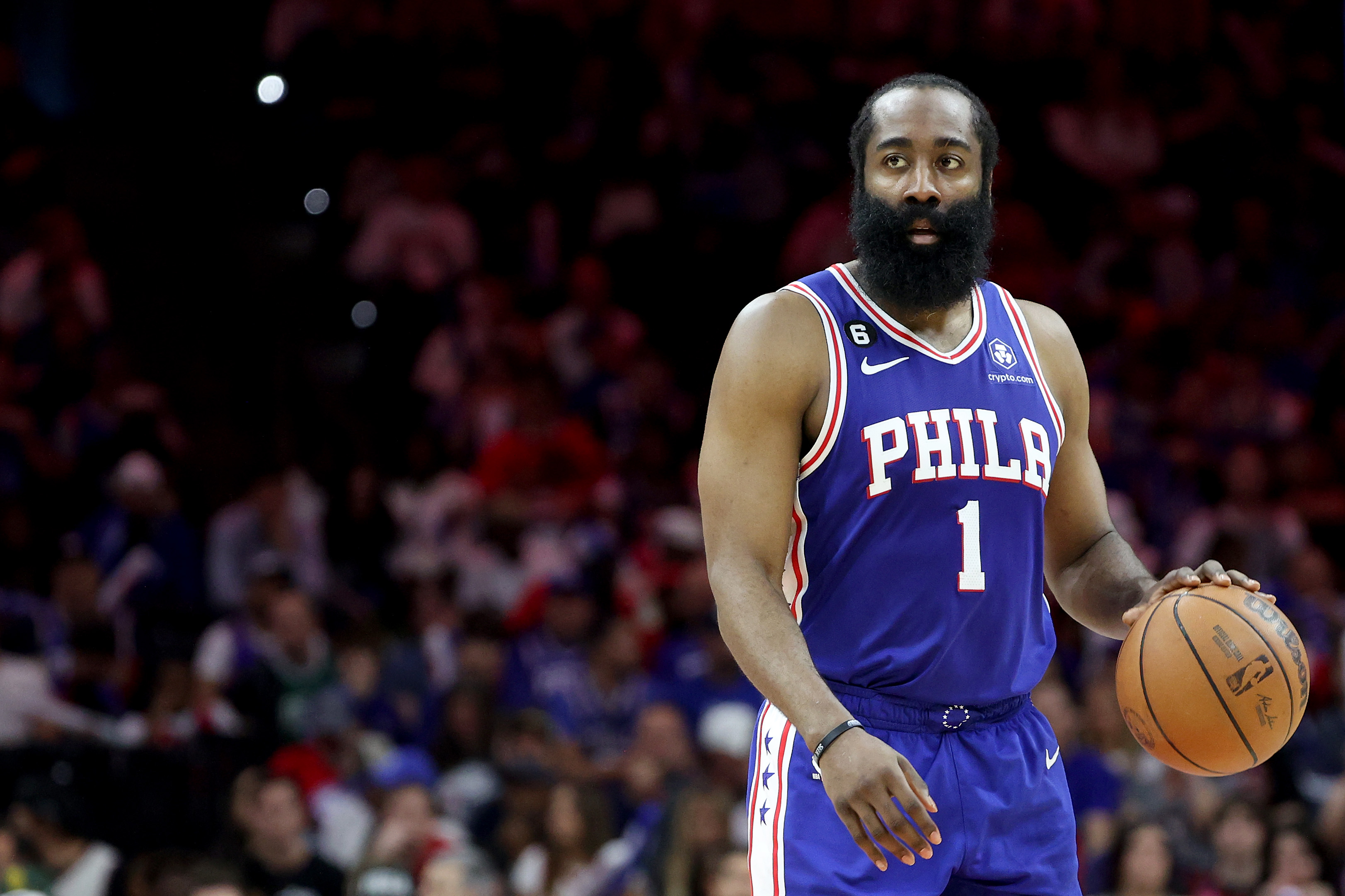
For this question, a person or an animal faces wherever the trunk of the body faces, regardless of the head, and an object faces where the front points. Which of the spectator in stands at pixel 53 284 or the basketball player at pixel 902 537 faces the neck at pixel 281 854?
the spectator in stands

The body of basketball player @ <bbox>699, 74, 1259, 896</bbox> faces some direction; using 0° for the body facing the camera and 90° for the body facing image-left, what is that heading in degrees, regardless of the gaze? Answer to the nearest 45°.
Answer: approximately 315°

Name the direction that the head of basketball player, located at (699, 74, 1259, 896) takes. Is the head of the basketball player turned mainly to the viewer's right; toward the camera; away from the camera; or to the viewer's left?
toward the camera

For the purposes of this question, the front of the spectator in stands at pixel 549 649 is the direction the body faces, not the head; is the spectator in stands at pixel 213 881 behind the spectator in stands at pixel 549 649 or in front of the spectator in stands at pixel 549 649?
in front

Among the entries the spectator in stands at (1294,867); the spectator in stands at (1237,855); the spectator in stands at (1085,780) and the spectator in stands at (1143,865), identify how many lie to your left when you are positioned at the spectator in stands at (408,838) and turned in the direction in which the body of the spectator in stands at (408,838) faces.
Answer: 4

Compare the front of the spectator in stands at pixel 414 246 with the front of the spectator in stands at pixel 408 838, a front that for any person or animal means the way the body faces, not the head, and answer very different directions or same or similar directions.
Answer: same or similar directions

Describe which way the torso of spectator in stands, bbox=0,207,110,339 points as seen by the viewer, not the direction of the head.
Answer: toward the camera

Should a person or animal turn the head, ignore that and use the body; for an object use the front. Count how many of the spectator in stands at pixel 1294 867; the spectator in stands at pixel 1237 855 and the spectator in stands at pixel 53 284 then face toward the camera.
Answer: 3

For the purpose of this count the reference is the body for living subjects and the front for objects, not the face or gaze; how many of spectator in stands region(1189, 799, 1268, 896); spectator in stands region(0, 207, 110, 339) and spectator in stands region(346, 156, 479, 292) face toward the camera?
3

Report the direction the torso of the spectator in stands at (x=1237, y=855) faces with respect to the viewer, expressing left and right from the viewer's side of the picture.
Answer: facing the viewer

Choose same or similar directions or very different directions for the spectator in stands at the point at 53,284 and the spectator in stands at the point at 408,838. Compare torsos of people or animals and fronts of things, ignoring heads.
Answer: same or similar directions

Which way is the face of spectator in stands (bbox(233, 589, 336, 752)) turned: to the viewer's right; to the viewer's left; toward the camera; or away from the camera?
toward the camera

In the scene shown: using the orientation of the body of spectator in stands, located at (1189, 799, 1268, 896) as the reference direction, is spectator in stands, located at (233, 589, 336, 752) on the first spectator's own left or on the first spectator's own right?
on the first spectator's own right

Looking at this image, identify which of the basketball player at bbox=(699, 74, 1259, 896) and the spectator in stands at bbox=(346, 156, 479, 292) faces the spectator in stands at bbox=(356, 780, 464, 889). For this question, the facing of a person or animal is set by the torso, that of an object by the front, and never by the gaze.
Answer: the spectator in stands at bbox=(346, 156, 479, 292)

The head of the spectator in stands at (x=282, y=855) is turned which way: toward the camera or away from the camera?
toward the camera

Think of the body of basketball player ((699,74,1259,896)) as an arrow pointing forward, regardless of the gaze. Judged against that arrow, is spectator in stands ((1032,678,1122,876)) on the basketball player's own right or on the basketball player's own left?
on the basketball player's own left

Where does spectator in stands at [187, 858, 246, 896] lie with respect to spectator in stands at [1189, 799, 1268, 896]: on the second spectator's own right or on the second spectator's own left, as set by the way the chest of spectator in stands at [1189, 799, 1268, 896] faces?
on the second spectator's own right
